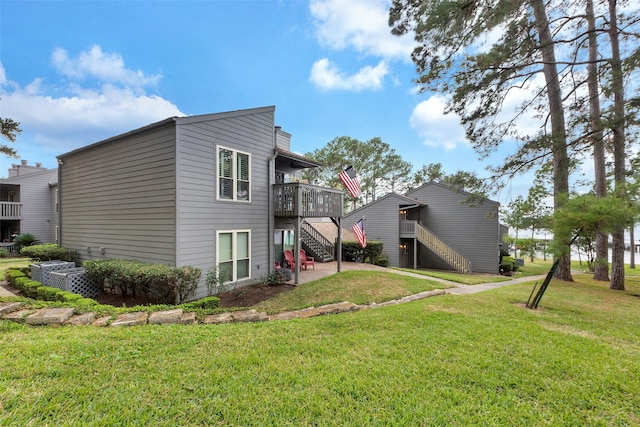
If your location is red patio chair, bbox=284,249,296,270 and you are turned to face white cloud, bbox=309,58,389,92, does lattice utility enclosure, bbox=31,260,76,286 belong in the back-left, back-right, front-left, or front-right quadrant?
back-left

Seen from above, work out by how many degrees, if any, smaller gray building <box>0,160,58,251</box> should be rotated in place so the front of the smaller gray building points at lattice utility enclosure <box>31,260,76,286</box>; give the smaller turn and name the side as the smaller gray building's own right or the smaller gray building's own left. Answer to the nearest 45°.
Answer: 0° — it already faces it

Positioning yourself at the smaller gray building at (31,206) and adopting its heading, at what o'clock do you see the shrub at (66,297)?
The shrub is roughly at 12 o'clock from the smaller gray building.

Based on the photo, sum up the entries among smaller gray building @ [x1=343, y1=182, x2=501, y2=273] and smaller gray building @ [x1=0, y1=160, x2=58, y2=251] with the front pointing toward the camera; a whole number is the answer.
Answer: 2

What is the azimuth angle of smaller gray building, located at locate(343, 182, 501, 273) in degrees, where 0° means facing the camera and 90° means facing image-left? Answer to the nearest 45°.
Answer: approximately 0°
